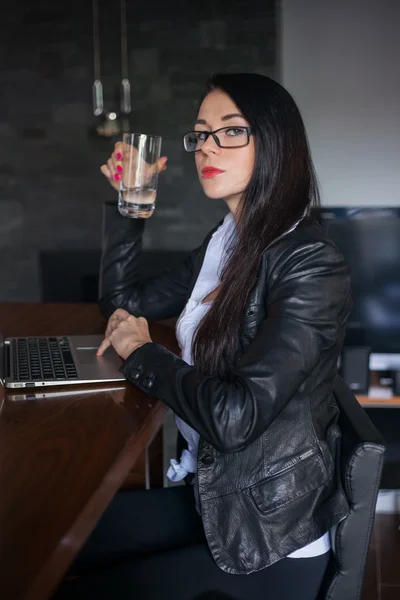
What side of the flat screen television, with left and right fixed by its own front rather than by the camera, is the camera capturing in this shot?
front

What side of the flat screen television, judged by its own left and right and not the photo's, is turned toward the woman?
front

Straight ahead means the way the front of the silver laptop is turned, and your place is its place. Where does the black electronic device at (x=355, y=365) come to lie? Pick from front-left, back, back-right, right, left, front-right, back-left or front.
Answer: front-left

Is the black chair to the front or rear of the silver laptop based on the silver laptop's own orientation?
to the front

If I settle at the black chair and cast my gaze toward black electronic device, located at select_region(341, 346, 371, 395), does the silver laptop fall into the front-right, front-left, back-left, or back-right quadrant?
front-left

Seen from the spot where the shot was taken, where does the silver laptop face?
facing to the right of the viewer

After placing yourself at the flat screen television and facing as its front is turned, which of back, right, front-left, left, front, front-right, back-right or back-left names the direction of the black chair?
front

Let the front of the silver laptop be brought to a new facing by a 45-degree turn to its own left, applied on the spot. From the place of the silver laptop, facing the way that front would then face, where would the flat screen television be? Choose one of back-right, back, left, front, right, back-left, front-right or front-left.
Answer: front
